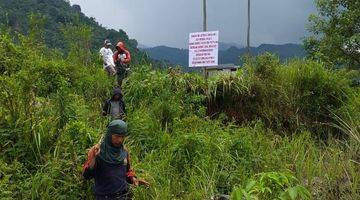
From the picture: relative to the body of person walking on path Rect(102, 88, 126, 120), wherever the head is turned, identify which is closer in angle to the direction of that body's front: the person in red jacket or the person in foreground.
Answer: the person in foreground

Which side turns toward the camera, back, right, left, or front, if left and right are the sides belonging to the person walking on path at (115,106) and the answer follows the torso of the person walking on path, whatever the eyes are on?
front

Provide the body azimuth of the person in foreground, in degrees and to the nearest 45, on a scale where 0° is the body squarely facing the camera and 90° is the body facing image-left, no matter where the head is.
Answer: approximately 315°

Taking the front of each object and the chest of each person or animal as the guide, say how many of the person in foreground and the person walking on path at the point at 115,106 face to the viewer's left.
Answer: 0

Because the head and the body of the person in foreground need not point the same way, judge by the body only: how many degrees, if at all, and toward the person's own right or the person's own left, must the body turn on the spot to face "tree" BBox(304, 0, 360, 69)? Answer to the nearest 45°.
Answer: approximately 90° to the person's own left

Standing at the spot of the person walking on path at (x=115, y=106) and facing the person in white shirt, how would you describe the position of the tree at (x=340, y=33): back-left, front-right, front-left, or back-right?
front-right

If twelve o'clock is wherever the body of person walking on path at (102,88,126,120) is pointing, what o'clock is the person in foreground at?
The person in foreground is roughly at 12 o'clock from the person walking on path.

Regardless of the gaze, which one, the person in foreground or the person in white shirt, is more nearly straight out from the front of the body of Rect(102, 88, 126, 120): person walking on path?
the person in foreground

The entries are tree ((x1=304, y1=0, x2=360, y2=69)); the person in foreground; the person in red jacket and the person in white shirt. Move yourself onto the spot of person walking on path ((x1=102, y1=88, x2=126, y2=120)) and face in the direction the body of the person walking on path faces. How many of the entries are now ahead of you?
1

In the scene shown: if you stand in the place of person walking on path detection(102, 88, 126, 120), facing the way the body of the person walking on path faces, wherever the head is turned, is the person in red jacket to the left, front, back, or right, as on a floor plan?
back

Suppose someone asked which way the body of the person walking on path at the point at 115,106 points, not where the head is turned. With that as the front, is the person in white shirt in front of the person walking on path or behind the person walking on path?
behind

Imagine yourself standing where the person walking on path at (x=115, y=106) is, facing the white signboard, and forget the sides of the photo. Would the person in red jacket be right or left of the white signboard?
left
